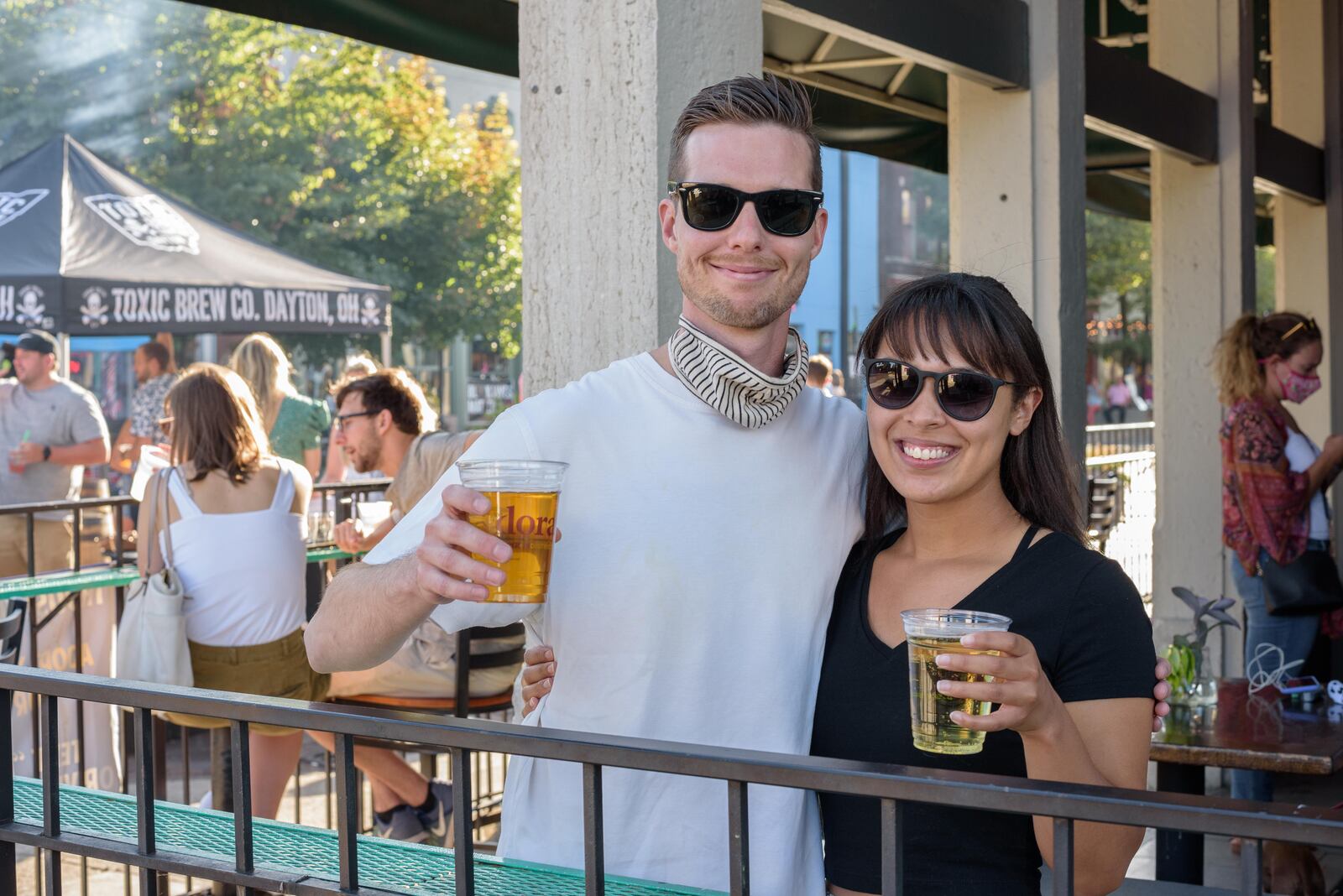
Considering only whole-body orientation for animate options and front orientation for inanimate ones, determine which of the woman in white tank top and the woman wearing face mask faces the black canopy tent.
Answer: the woman in white tank top

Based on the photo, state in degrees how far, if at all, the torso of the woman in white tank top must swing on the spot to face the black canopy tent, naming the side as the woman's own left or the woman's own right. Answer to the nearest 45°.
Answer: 0° — they already face it

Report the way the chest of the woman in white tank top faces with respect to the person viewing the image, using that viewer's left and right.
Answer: facing away from the viewer

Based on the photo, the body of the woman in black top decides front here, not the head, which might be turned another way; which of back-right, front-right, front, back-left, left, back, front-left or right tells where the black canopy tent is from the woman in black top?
right

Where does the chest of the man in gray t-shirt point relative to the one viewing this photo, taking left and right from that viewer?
facing the viewer and to the left of the viewer

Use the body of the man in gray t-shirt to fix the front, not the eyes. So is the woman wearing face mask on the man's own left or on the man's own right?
on the man's own left

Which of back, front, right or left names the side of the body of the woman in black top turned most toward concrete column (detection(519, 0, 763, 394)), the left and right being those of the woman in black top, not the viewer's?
right

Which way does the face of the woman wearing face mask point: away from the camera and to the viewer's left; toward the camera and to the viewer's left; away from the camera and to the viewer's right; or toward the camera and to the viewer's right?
toward the camera and to the viewer's right

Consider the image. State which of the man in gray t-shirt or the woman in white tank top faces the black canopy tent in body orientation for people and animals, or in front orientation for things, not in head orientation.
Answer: the woman in white tank top

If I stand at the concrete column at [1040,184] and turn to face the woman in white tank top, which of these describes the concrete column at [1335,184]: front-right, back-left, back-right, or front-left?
back-right

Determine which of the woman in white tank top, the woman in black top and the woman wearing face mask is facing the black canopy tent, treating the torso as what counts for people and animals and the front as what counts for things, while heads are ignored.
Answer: the woman in white tank top

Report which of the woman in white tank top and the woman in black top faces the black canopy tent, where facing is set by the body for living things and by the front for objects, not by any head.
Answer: the woman in white tank top

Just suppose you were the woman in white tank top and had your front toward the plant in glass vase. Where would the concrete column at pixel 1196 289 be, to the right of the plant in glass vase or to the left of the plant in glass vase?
left
